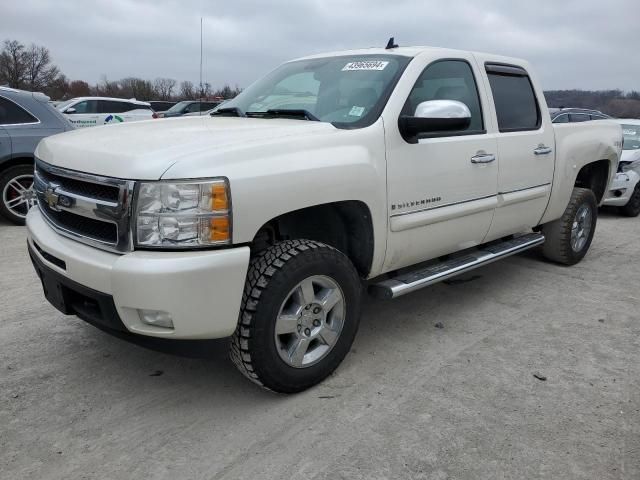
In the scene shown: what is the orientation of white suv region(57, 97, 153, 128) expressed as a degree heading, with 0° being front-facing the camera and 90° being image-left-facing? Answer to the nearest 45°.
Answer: approximately 90°

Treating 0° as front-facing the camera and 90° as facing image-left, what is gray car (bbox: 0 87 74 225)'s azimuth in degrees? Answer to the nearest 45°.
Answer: approximately 90°

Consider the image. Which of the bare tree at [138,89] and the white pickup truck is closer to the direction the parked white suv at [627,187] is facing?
the white pickup truck

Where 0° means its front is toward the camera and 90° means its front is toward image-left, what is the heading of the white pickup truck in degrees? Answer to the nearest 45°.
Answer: approximately 45°

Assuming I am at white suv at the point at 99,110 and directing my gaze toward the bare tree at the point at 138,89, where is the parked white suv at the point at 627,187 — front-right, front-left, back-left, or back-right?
back-right
